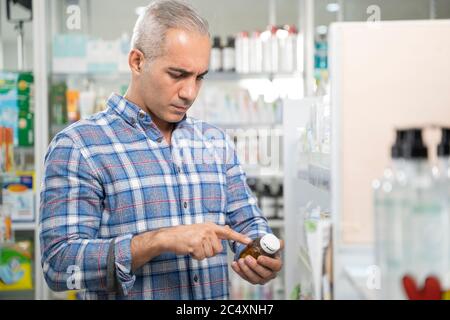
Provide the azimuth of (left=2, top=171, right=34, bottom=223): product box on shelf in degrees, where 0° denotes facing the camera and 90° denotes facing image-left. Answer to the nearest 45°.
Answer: approximately 0°

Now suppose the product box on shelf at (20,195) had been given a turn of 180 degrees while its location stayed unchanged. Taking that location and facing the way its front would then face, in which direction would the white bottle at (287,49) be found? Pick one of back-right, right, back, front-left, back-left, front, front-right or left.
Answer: right

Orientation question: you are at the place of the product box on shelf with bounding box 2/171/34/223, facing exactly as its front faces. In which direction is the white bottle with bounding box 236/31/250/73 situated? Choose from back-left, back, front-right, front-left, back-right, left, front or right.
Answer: left
